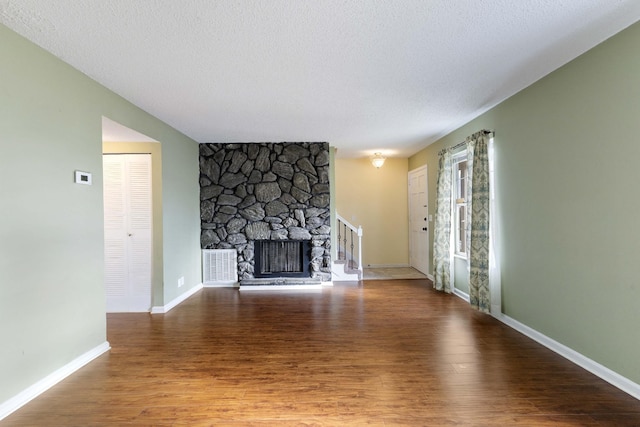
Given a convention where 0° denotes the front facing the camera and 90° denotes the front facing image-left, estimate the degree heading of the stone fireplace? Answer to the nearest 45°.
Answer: approximately 0°

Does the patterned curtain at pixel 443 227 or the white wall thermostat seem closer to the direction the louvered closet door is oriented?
the white wall thermostat

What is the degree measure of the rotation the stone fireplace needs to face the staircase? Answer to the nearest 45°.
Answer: approximately 90° to its left

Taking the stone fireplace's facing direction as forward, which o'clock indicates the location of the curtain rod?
The curtain rod is roughly at 10 o'clock from the stone fireplace.

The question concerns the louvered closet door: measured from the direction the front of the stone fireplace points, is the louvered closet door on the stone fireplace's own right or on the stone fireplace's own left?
on the stone fireplace's own right

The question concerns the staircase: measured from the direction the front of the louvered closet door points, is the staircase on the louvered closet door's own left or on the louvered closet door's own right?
on the louvered closet door's own left

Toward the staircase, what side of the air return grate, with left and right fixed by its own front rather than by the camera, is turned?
left

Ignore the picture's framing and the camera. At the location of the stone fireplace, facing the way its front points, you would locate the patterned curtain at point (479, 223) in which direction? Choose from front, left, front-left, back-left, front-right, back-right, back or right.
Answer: front-left

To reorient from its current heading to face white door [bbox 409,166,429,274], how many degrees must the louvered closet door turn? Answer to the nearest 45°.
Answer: approximately 90° to its left

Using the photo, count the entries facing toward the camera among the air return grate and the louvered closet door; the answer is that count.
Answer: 2

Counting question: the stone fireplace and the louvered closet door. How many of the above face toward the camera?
2

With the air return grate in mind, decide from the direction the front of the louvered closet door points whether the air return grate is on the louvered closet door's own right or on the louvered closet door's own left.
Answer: on the louvered closet door's own left

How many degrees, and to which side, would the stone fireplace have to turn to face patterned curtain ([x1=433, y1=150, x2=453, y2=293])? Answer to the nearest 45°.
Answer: approximately 90° to its left

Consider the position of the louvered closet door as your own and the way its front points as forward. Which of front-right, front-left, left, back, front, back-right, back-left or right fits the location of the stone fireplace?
left
